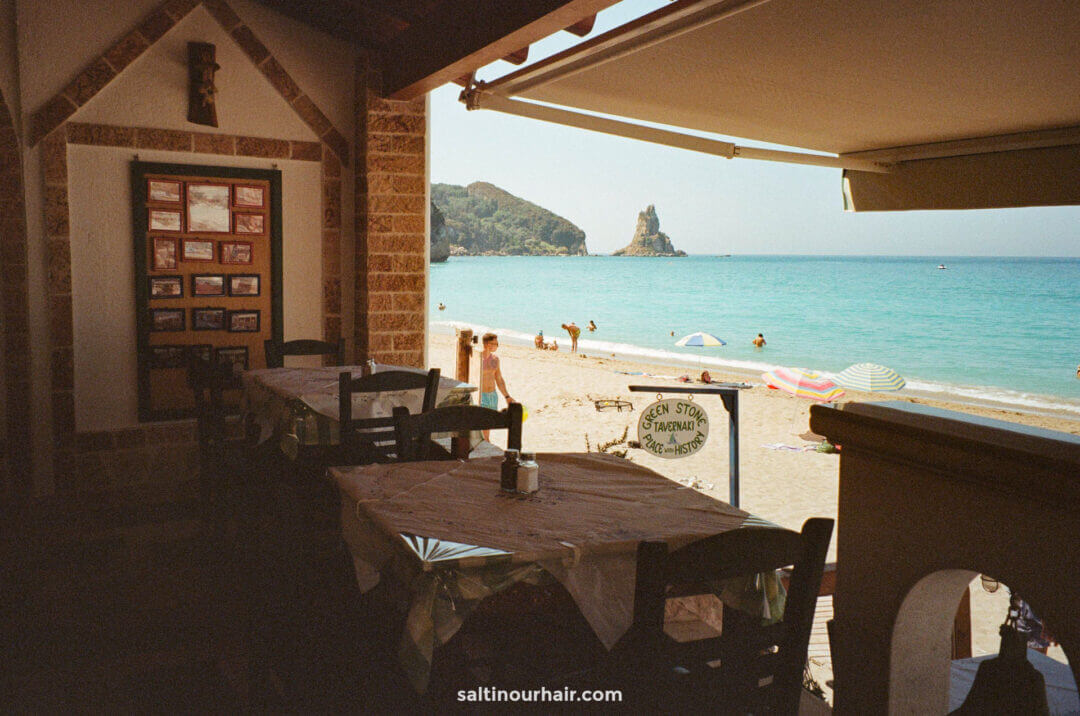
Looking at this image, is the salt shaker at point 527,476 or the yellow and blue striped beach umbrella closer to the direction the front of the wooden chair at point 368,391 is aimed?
the yellow and blue striped beach umbrella

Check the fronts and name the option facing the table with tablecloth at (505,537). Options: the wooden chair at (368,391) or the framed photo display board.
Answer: the framed photo display board

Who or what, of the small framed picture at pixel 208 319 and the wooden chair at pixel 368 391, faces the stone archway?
the small framed picture

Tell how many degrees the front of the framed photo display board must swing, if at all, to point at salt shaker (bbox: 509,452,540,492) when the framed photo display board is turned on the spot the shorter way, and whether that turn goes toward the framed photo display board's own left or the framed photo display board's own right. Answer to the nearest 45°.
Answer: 0° — it already faces it

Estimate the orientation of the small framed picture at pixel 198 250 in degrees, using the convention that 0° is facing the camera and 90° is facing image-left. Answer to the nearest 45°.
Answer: approximately 0°
